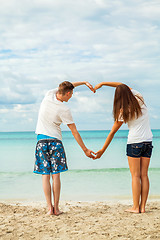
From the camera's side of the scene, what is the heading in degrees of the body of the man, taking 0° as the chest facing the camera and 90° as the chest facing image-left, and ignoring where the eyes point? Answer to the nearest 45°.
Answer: approximately 180°

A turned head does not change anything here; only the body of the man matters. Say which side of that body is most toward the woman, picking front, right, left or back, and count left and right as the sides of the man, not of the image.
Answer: right
